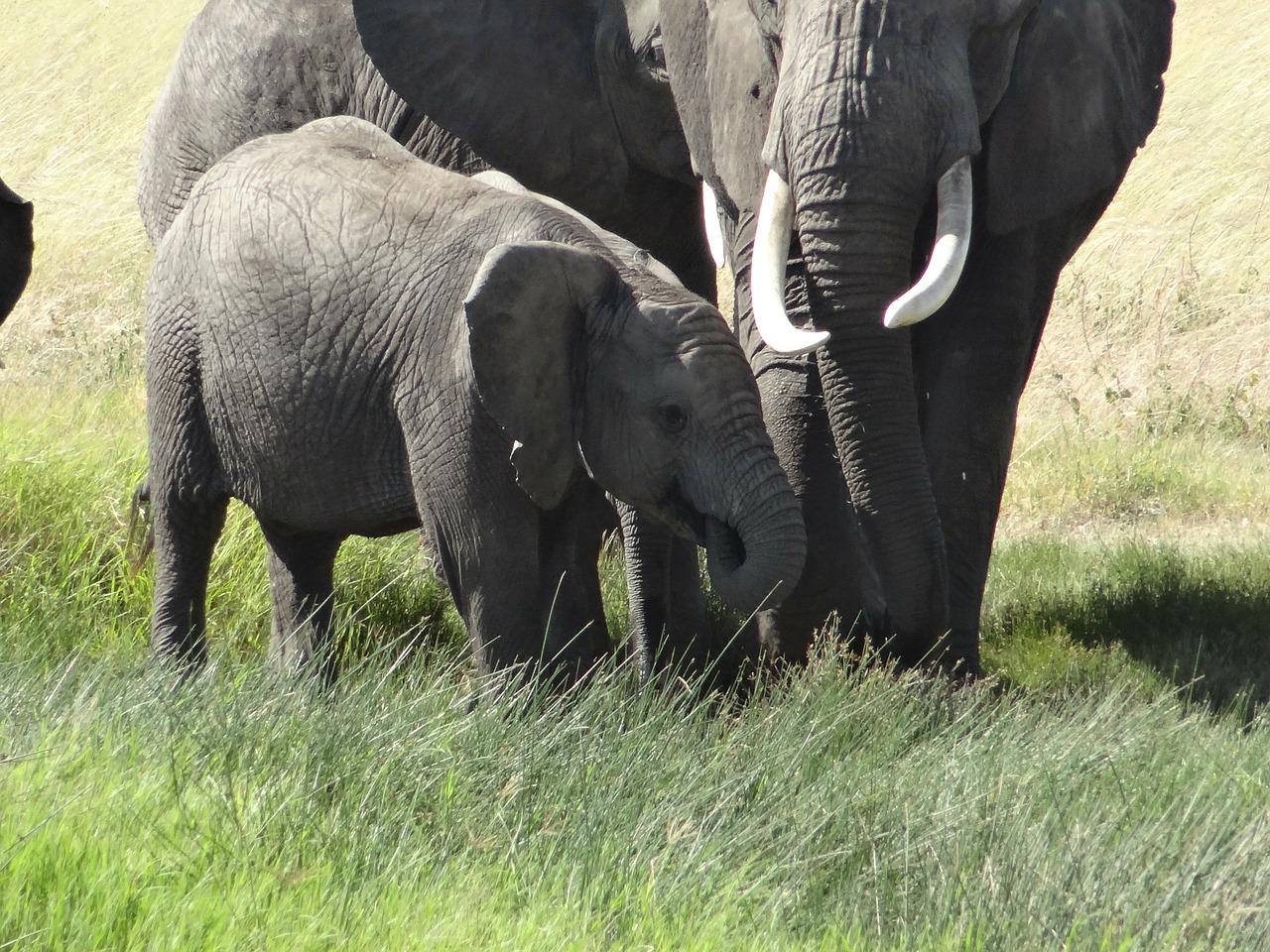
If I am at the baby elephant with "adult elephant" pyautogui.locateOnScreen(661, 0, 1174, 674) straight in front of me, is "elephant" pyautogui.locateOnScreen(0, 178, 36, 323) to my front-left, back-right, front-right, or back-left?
back-left

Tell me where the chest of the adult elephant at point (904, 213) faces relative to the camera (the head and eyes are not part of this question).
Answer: toward the camera

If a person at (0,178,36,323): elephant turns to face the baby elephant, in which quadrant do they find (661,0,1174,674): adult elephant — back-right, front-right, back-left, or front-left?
front-left

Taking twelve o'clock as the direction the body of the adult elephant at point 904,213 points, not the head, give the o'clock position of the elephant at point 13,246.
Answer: The elephant is roughly at 3 o'clock from the adult elephant.

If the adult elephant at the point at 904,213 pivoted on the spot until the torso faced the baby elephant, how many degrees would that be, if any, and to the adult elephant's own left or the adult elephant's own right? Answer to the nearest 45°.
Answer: approximately 45° to the adult elephant's own right

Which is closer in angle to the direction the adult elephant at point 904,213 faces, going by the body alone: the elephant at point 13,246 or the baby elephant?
the baby elephant
